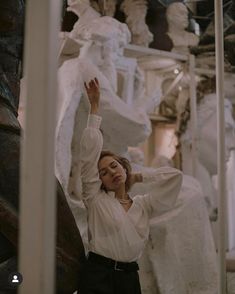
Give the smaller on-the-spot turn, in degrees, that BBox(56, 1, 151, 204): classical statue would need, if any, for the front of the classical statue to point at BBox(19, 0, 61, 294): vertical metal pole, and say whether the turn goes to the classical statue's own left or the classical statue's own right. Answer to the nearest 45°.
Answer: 0° — it already faces it

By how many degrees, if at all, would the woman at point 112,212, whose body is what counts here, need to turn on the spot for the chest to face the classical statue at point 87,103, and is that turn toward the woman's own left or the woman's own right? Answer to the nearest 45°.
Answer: approximately 180°

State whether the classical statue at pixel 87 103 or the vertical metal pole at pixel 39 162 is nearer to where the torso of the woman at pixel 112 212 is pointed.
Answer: the vertical metal pole

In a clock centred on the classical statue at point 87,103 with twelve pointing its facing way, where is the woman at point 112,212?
The woman is roughly at 12 o'clock from the classical statue.

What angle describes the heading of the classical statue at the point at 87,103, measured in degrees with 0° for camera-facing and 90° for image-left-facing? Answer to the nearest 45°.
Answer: approximately 0°

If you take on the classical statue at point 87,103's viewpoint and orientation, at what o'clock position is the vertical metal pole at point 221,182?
The vertical metal pole is roughly at 11 o'clock from the classical statue.
